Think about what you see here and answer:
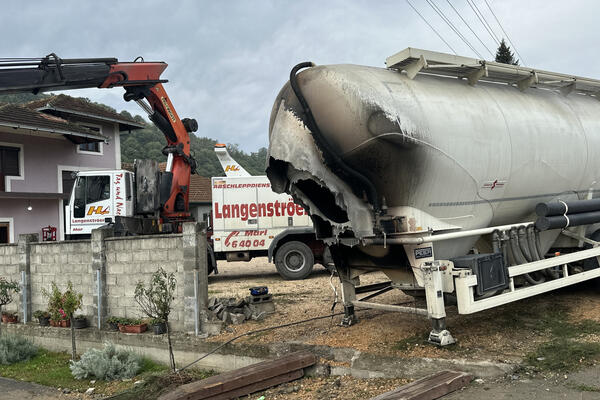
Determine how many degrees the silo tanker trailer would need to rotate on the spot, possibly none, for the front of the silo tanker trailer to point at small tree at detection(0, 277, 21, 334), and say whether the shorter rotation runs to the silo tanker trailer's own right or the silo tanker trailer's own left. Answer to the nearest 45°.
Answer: approximately 45° to the silo tanker trailer's own right

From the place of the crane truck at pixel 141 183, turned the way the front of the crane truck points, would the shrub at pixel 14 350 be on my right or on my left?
on my left

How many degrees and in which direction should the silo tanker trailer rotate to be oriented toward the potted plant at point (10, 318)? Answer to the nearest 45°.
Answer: approximately 45° to its right

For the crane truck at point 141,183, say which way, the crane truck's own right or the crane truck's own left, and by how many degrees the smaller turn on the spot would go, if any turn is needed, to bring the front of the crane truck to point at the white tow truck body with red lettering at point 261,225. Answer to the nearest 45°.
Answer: approximately 180°

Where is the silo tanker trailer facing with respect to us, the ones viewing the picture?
facing the viewer and to the left of the viewer

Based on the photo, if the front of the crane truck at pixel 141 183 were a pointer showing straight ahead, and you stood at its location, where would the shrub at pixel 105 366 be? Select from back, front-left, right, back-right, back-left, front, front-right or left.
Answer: left

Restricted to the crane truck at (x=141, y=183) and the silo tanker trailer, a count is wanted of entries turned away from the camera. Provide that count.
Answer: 0

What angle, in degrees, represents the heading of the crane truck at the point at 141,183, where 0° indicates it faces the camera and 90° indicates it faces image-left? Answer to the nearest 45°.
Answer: approximately 90°

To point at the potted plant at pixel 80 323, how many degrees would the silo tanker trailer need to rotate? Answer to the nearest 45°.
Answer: approximately 45° to its right

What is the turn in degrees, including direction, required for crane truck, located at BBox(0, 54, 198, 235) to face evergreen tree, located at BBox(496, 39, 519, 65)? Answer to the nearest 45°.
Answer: approximately 180°

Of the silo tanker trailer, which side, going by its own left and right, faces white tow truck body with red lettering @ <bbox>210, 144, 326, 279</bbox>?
right

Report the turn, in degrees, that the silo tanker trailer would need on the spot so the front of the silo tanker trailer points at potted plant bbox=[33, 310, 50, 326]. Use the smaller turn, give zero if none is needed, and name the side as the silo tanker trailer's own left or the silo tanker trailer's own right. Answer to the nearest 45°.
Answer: approximately 45° to the silo tanker trailer's own right
